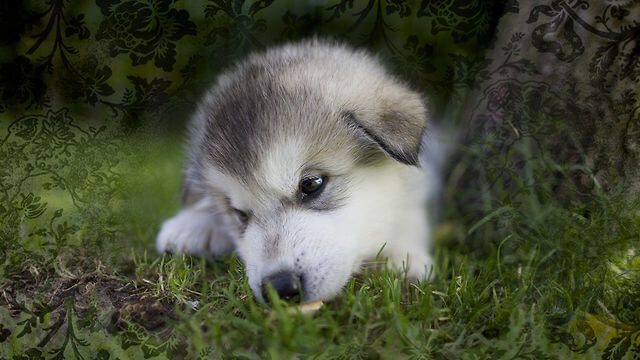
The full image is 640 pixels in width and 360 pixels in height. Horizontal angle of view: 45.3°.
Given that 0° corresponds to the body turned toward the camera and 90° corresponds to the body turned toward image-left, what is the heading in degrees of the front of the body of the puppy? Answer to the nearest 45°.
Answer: approximately 0°
